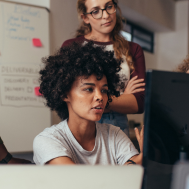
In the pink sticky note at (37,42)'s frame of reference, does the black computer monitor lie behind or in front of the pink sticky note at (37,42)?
in front

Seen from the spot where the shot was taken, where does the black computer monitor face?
facing away from the viewer and to the left of the viewer

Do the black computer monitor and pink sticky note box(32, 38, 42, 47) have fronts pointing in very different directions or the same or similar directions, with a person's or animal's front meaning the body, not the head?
very different directions

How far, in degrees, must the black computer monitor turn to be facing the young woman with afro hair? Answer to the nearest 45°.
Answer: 0° — it already faces them

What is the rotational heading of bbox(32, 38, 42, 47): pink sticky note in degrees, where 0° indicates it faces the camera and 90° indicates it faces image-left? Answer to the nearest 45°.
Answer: approximately 0°

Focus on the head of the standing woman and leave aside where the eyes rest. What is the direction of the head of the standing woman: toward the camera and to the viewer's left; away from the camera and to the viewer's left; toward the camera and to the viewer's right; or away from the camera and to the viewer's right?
toward the camera and to the viewer's right

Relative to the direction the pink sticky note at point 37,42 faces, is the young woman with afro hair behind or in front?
in front

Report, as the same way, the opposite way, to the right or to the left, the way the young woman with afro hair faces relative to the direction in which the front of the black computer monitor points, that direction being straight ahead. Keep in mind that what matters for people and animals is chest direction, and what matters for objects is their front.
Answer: the opposite way

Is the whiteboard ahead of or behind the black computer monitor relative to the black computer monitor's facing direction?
ahead
